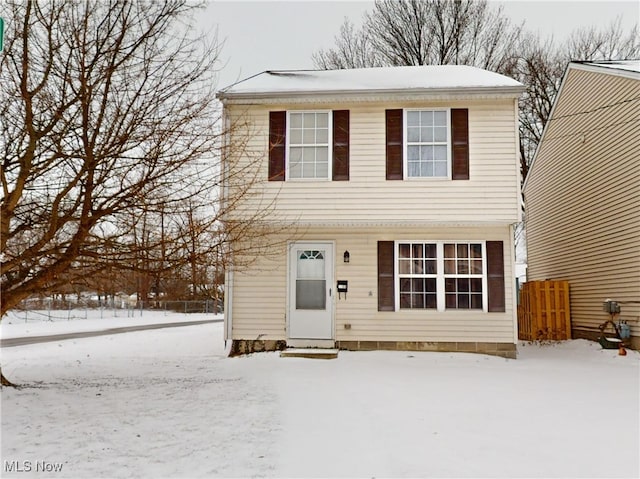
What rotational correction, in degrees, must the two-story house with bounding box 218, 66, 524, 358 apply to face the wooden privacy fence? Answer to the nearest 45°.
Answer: approximately 135° to its left

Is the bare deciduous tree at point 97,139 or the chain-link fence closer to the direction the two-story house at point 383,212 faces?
the bare deciduous tree

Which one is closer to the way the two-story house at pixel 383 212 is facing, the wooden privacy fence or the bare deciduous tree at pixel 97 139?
the bare deciduous tree

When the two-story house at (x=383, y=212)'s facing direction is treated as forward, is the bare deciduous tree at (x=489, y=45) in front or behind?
behind

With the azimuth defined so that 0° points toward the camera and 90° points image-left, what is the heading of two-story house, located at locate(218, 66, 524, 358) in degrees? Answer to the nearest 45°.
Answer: approximately 0°

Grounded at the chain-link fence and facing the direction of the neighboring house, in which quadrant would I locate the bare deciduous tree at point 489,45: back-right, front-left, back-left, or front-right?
front-left

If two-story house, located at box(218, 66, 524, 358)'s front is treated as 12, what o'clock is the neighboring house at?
The neighboring house is roughly at 8 o'clock from the two-story house.

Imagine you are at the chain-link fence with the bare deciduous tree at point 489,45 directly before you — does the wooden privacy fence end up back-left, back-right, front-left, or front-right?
front-right

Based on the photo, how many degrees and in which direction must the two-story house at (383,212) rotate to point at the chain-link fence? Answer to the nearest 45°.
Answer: approximately 135° to its right
